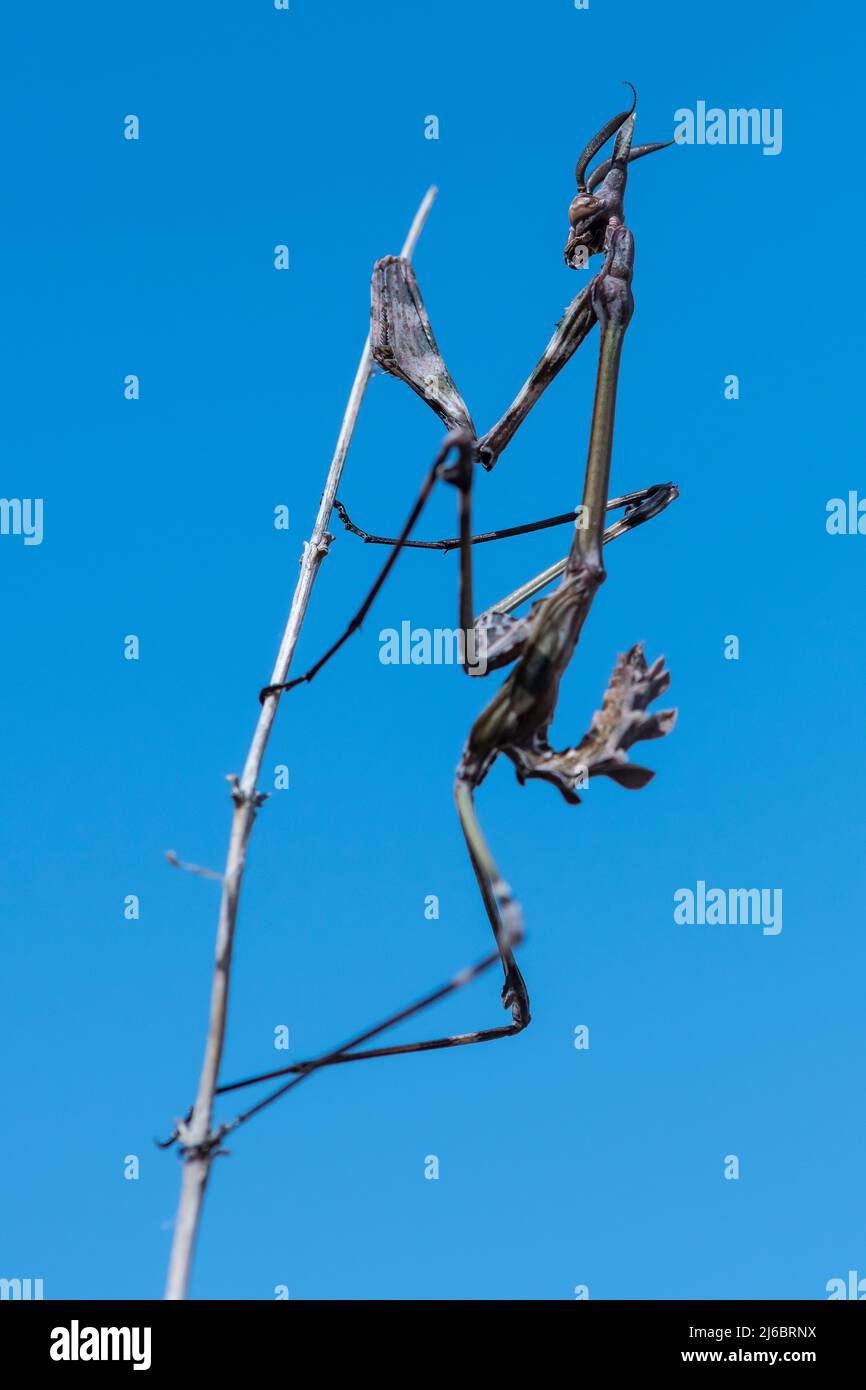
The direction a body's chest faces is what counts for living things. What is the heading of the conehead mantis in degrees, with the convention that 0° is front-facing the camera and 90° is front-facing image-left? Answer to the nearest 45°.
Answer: approximately 90°
